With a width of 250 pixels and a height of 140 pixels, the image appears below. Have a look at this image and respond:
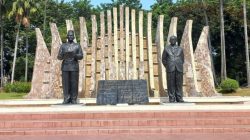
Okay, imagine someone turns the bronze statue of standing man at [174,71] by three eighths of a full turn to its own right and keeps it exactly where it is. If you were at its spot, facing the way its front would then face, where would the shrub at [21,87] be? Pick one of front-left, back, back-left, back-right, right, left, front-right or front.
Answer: front

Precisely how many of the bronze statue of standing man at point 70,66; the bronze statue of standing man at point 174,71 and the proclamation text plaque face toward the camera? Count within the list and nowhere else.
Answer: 3

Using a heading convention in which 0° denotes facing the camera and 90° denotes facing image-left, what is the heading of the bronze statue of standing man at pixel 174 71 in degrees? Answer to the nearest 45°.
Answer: approximately 0°

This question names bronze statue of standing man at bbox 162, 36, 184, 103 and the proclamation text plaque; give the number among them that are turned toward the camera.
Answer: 2

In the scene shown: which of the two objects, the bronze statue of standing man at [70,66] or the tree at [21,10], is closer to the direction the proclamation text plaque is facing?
the bronze statue of standing man

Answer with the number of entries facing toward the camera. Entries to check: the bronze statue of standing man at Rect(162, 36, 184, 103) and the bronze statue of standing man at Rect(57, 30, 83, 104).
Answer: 2

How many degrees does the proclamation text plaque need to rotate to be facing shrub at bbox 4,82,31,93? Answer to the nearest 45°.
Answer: approximately 135° to its right

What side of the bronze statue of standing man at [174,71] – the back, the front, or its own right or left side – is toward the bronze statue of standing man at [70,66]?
right

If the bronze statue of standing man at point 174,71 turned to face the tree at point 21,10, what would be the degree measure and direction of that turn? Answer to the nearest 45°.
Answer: approximately 135° to its right

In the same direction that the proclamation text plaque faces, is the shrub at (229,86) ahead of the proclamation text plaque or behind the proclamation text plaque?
behind

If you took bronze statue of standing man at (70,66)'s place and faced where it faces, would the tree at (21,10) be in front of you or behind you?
behind
